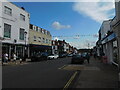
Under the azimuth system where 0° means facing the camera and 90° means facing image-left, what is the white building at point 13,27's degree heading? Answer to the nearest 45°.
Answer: approximately 315°

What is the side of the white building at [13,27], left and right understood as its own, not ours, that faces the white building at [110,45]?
front
